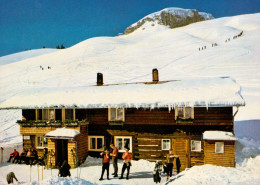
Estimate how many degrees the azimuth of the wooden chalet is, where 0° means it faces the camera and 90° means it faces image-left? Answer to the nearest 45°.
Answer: approximately 0°
